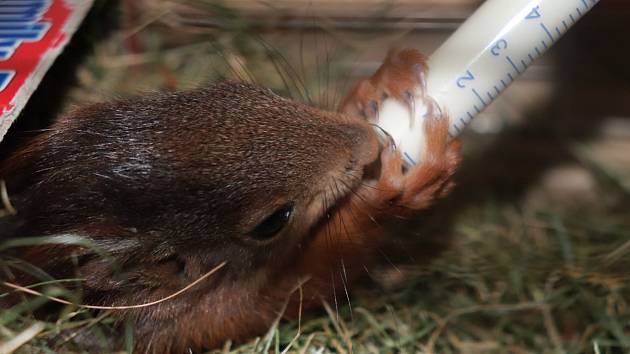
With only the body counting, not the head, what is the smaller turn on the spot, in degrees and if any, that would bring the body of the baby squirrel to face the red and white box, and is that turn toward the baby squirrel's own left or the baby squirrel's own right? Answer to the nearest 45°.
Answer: approximately 135° to the baby squirrel's own left

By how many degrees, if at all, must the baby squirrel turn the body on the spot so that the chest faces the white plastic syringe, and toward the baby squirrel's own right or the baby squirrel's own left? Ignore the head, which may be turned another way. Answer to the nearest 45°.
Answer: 0° — it already faces it

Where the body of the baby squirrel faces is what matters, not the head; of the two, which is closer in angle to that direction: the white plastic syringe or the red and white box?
the white plastic syringe

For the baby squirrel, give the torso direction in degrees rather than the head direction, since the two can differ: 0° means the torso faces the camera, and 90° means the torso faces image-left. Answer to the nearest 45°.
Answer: approximately 270°
